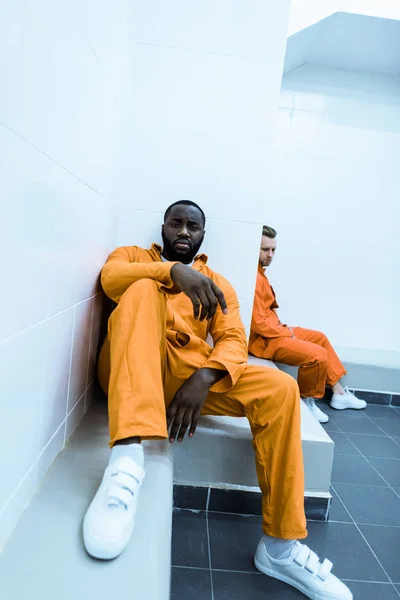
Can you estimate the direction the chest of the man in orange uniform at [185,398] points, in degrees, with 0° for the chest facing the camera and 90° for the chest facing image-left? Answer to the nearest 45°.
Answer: approximately 0°

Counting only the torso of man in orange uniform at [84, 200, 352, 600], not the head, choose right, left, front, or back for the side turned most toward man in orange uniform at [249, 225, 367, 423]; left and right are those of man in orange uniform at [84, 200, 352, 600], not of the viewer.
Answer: back
